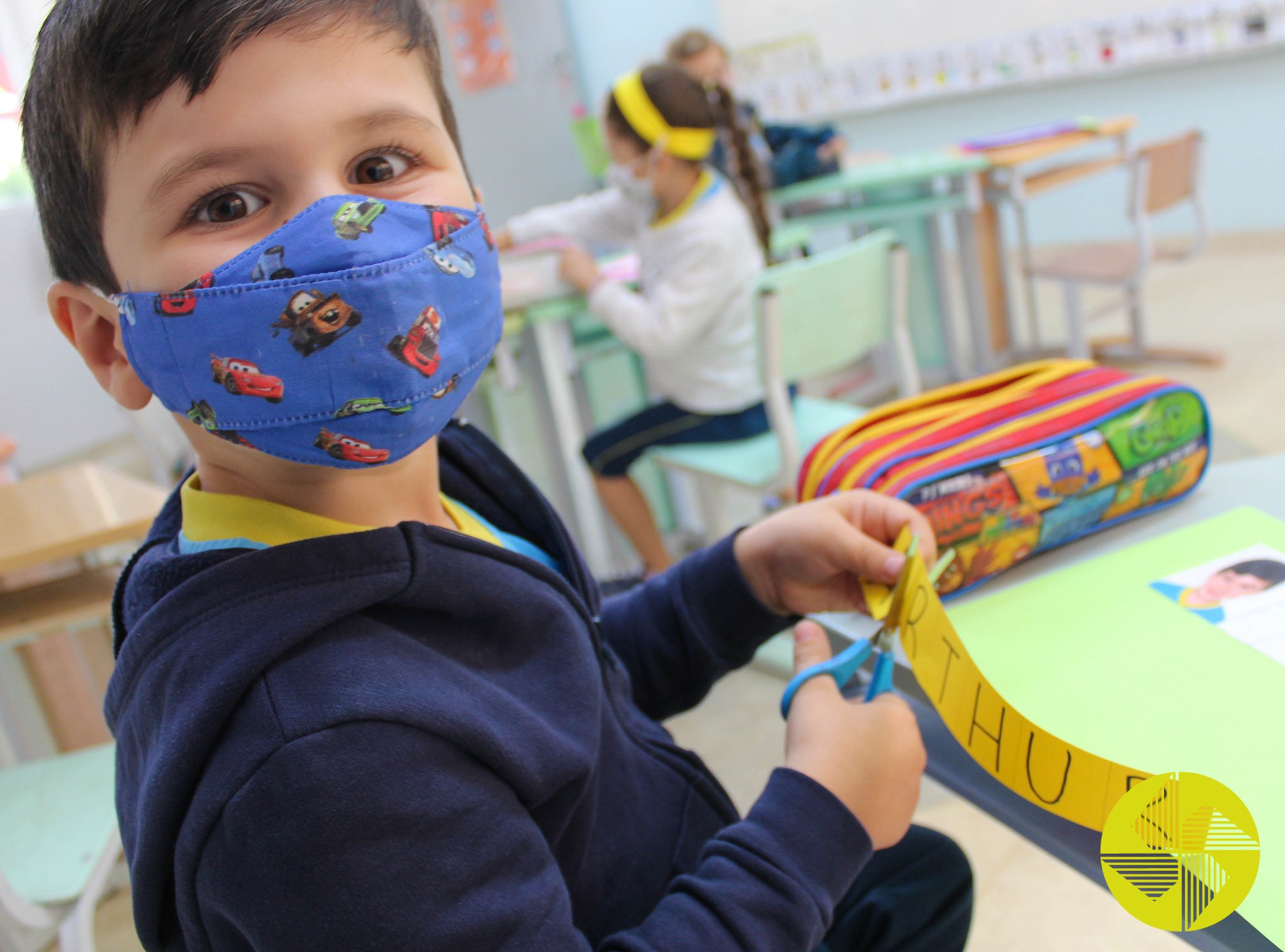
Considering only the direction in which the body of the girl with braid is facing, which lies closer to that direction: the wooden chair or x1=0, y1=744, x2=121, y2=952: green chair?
the green chair

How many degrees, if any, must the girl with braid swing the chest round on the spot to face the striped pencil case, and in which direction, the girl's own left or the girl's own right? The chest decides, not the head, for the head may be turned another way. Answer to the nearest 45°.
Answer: approximately 90° to the girl's own left

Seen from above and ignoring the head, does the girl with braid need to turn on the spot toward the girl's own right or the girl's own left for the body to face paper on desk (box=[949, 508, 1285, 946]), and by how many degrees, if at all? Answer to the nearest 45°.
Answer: approximately 90° to the girl's own left

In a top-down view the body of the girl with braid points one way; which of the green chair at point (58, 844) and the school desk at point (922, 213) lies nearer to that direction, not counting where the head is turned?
the green chair

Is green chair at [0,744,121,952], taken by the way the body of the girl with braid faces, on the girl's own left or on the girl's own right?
on the girl's own left

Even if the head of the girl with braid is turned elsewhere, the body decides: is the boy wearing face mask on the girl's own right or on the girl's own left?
on the girl's own left

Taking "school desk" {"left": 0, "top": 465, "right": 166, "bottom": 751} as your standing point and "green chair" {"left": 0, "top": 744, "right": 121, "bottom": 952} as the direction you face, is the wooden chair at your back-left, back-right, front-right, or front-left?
back-left

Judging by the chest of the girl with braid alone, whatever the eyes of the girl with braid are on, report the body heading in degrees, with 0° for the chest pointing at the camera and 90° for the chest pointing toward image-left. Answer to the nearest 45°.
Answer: approximately 90°

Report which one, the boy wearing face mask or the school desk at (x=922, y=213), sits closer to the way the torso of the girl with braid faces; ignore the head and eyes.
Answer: the boy wearing face mask

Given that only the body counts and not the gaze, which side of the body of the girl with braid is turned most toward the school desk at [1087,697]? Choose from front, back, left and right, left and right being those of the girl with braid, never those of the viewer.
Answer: left

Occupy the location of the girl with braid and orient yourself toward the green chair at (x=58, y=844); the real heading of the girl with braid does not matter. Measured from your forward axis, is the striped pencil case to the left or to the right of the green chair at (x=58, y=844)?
left

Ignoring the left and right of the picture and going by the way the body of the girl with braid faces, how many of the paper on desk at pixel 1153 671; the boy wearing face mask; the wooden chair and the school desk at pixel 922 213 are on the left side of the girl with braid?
2

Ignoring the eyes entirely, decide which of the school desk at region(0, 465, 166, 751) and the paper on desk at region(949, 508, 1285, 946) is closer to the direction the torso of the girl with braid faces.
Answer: the school desk

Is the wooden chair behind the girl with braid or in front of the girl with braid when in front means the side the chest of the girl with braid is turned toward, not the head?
behind

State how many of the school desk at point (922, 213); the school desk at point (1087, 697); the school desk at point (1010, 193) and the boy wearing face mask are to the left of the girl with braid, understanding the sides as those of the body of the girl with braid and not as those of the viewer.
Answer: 2
